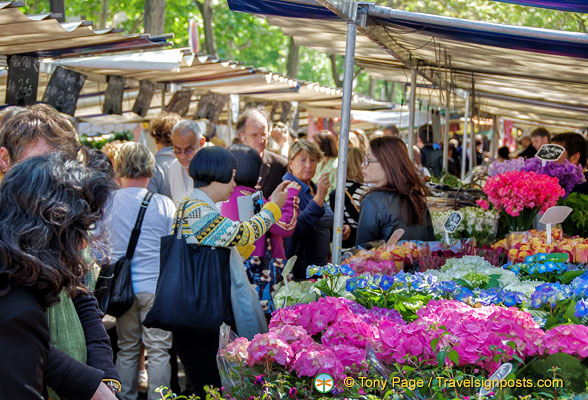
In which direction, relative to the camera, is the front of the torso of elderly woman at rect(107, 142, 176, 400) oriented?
away from the camera

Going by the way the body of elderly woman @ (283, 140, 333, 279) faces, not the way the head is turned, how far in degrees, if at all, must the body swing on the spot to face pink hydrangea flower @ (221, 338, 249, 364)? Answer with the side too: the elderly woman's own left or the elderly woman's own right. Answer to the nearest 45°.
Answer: approximately 45° to the elderly woman's own right

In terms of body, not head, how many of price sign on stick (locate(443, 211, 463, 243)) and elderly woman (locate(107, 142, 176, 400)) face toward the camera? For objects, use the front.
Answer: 1

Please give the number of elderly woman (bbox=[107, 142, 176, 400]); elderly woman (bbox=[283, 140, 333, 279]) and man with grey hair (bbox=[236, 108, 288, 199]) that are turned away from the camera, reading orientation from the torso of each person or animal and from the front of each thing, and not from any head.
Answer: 1

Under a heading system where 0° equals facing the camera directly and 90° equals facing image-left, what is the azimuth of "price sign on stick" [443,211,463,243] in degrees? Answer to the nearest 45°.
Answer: approximately 0°

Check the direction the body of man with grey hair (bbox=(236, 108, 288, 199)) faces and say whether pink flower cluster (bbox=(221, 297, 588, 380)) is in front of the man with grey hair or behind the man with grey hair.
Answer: in front

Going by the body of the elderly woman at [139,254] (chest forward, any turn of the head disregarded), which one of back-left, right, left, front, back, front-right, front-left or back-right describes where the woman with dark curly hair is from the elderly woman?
back
